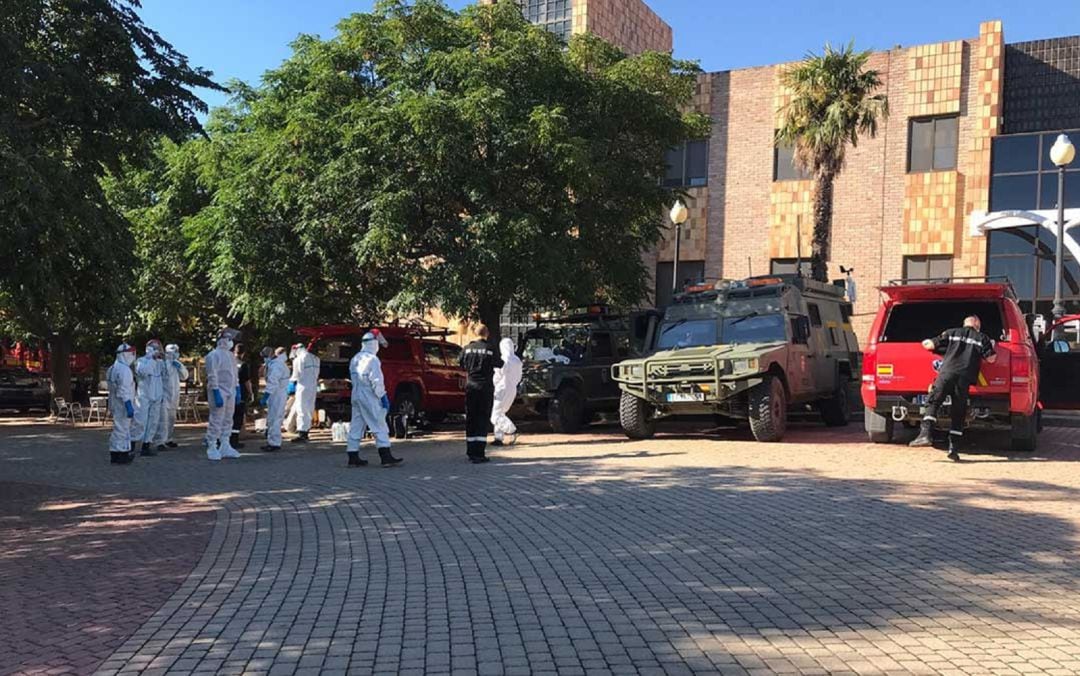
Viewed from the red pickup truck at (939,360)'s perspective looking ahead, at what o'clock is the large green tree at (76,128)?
The large green tree is roughly at 8 o'clock from the red pickup truck.

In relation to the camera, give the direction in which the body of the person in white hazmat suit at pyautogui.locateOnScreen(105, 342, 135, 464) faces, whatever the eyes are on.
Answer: to the viewer's right

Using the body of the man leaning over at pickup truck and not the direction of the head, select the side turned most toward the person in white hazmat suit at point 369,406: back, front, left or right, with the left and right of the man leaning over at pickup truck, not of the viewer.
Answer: left

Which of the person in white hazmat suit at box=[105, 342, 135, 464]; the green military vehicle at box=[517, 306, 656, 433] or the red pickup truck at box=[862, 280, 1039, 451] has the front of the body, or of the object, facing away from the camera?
the red pickup truck

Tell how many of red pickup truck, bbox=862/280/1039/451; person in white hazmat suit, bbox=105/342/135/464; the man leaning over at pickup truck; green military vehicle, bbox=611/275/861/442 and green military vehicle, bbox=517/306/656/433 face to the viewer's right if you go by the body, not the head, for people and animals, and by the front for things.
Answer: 1

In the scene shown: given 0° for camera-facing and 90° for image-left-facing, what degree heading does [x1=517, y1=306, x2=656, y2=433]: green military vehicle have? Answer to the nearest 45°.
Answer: approximately 45°

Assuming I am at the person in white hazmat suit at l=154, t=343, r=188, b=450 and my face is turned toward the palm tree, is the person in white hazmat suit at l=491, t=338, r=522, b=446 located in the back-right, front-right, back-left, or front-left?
front-right

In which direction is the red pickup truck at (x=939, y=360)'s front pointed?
away from the camera

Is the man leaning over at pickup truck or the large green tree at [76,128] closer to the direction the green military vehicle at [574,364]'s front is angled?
the large green tree

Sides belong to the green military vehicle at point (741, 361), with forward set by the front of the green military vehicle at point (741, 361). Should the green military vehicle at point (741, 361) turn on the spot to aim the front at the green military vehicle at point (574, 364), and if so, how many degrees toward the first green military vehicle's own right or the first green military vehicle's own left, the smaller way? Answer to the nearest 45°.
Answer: approximately 90° to the first green military vehicle's own right

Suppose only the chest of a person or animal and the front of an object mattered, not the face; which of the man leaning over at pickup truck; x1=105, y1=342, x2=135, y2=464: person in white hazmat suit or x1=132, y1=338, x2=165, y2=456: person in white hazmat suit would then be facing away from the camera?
the man leaning over at pickup truck

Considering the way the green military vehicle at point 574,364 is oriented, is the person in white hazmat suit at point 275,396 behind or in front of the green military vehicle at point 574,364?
in front
